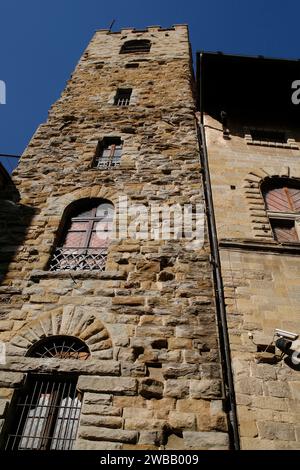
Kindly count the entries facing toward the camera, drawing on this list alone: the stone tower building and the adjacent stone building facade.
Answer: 2

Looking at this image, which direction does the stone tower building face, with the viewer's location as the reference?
facing the viewer

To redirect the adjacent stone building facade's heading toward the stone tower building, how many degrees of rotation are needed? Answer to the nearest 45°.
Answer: approximately 45° to its right

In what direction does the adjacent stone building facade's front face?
toward the camera

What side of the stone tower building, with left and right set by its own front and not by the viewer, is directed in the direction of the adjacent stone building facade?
left
